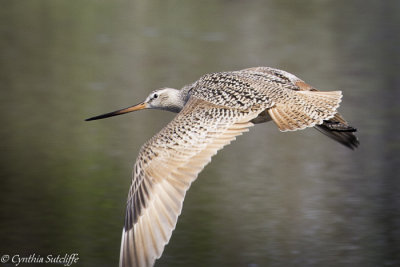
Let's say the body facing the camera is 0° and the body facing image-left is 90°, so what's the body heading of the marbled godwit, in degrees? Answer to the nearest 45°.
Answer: approximately 90°
